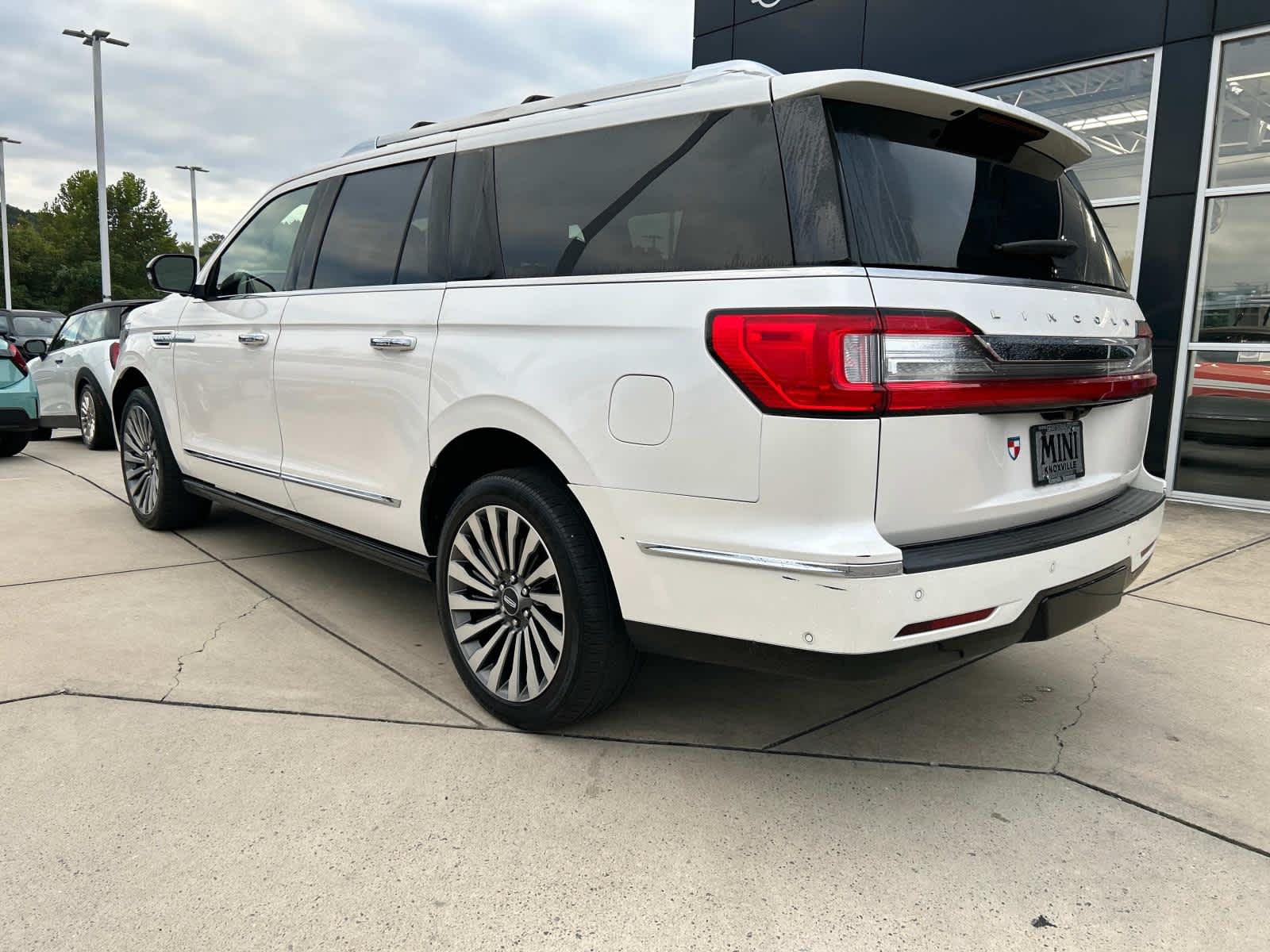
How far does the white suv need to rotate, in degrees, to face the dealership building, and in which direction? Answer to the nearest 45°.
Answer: approximately 90° to its right

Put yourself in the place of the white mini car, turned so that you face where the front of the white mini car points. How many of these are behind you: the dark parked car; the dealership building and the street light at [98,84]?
1

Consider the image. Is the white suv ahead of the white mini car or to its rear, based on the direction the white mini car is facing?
to the rear

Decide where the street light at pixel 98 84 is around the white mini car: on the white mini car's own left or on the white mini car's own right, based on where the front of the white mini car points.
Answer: on the white mini car's own right

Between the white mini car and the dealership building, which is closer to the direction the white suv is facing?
the white mini car

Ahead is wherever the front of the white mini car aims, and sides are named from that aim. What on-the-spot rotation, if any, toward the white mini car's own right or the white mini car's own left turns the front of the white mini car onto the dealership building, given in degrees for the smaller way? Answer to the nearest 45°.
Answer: approximately 180°

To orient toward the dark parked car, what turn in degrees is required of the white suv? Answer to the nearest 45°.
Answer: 0° — it already faces it

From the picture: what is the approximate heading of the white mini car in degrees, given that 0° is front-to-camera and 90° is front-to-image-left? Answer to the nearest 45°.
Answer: approximately 135°
